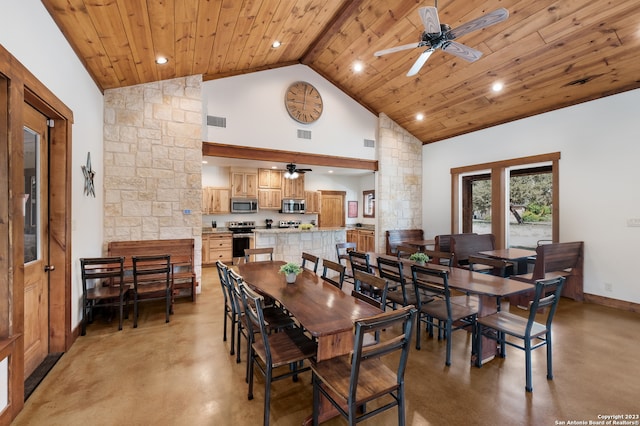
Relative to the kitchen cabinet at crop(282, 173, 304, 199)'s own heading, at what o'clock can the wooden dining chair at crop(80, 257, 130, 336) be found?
The wooden dining chair is roughly at 1 o'clock from the kitchen cabinet.

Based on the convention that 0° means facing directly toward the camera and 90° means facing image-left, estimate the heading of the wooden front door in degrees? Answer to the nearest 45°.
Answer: approximately 270°

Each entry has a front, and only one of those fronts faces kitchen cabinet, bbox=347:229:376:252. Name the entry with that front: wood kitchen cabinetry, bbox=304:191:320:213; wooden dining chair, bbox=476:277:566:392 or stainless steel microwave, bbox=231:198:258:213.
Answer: the wooden dining chair

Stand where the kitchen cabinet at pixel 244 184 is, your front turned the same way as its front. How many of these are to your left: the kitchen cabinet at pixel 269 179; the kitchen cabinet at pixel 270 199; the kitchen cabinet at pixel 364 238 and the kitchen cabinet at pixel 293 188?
4

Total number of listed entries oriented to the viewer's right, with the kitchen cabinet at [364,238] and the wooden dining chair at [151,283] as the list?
0

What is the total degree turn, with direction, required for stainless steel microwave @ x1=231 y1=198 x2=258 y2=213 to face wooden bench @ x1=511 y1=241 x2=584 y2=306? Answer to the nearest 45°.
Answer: approximately 45° to its left

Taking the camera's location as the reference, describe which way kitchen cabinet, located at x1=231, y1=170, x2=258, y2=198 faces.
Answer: facing the viewer

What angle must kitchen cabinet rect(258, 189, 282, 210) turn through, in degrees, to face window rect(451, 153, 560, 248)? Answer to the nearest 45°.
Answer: approximately 45° to its left

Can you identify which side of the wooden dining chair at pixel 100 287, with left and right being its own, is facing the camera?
back

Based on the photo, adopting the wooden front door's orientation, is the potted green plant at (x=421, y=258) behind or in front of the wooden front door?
in front

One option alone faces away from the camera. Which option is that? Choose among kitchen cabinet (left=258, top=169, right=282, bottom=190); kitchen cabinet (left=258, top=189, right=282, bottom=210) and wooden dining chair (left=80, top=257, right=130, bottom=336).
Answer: the wooden dining chair

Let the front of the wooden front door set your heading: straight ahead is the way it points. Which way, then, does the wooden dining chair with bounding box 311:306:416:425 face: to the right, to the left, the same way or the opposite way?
to the left

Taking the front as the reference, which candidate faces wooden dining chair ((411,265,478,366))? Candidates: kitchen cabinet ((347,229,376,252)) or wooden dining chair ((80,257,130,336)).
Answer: the kitchen cabinet

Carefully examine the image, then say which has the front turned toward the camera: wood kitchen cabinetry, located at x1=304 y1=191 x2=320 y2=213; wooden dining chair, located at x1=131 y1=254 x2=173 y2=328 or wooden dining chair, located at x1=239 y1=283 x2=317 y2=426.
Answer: the wood kitchen cabinetry

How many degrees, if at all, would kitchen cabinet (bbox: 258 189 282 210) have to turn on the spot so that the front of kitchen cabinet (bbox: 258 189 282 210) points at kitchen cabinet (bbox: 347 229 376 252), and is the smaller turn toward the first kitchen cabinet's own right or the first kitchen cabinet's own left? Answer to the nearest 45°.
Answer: approximately 90° to the first kitchen cabinet's own left

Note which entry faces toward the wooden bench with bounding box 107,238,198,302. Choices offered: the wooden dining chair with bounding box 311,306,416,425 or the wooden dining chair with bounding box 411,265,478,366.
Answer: the wooden dining chair with bounding box 311,306,416,425

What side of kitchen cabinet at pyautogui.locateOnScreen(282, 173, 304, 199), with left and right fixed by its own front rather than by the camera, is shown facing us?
front

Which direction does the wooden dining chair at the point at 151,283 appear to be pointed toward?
away from the camera
